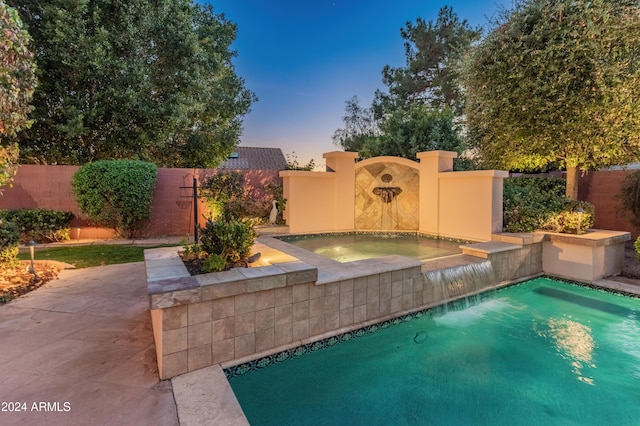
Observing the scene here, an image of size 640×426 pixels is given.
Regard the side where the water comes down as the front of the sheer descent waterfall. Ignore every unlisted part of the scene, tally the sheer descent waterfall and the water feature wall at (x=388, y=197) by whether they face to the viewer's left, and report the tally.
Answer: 0

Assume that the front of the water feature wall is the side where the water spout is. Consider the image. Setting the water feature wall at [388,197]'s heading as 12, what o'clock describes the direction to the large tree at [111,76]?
The large tree is roughly at 3 o'clock from the water feature wall.

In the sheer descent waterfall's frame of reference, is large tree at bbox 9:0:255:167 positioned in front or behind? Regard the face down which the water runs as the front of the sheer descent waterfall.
behind

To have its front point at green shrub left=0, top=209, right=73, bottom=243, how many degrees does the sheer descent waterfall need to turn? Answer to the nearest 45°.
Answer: approximately 135° to its right

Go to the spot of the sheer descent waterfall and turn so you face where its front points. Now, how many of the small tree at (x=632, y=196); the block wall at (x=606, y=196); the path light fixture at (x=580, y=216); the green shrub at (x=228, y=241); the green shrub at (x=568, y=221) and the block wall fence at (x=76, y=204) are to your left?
4

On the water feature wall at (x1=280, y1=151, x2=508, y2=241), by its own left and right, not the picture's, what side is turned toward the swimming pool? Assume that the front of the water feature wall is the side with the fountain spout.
front

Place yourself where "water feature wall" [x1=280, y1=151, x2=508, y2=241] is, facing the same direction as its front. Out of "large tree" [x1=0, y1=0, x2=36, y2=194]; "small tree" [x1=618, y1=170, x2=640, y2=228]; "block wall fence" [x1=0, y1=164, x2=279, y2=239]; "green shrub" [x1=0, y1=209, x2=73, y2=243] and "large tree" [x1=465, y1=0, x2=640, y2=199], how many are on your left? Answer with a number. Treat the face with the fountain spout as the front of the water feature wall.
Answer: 2

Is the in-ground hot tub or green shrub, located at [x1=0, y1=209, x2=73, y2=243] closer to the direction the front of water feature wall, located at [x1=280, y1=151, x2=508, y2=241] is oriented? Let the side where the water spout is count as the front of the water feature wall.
the in-ground hot tub

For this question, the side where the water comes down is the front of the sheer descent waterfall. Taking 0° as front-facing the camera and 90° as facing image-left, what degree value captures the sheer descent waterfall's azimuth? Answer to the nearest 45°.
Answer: approximately 315°

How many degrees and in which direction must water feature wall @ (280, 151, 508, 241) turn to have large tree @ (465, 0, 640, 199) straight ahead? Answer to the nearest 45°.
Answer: approximately 90° to its left

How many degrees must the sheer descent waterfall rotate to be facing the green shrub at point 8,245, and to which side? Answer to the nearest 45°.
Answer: approximately 135° to its right

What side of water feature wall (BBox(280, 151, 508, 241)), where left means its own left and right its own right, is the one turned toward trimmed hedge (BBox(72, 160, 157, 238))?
right

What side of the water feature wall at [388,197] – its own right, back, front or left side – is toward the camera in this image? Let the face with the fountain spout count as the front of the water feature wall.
front

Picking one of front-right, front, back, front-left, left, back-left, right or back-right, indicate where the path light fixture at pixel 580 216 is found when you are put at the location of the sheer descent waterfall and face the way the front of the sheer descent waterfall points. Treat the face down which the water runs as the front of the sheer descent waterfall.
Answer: left

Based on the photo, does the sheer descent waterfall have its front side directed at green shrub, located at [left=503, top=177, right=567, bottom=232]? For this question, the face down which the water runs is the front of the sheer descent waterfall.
no

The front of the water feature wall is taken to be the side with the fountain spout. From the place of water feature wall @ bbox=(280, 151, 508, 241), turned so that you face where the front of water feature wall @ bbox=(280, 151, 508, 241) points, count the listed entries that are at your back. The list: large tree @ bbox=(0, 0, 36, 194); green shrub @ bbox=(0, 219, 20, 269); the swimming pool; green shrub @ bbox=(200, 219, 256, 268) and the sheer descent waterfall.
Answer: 0

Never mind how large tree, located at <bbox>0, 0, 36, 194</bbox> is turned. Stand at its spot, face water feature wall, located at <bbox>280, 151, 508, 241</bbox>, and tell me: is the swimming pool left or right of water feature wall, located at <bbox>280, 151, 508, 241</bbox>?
right

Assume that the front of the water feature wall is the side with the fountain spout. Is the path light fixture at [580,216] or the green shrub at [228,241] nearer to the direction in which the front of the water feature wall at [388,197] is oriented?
the green shrub

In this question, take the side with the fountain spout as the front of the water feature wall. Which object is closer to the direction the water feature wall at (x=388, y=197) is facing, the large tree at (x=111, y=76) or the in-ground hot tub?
the in-ground hot tub

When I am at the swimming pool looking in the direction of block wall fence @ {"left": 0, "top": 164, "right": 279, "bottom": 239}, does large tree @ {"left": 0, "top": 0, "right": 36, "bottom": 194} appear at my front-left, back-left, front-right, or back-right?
front-left

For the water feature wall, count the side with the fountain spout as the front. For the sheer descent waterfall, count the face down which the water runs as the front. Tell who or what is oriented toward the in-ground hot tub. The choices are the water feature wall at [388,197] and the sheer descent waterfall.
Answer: the water feature wall

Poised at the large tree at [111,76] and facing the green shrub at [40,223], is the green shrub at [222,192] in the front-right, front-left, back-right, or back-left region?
front-left
